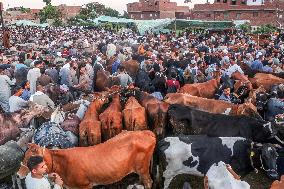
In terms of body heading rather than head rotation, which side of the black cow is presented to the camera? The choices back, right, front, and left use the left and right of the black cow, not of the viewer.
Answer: right

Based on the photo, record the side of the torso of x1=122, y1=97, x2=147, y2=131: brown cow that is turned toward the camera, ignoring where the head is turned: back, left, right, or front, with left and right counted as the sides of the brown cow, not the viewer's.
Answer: back

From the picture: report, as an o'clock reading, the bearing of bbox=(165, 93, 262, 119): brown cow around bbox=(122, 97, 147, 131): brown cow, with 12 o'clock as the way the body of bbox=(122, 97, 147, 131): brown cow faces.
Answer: bbox=(165, 93, 262, 119): brown cow is roughly at 2 o'clock from bbox=(122, 97, 147, 131): brown cow.

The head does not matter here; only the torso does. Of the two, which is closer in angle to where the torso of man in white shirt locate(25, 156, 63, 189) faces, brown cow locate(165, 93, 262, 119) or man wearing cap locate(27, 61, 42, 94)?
the brown cow

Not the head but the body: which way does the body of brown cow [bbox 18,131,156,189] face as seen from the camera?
to the viewer's left

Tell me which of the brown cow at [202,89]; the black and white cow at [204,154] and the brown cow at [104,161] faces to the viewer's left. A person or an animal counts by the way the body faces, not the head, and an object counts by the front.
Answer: the brown cow at [104,161]

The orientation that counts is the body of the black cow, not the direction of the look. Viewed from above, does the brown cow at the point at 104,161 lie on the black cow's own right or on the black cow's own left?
on the black cow's own right

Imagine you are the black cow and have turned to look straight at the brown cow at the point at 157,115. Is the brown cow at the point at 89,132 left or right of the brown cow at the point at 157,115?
left

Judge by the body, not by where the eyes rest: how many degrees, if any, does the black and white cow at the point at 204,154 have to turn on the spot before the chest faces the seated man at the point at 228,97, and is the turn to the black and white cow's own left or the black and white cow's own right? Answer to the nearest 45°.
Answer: approximately 90° to the black and white cow's own left

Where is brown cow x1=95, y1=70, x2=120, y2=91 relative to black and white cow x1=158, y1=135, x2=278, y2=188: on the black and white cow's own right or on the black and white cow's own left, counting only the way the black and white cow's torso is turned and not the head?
on the black and white cow's own left

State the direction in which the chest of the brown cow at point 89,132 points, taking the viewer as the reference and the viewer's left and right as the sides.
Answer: facing away from the viewer and to the right of the viewer

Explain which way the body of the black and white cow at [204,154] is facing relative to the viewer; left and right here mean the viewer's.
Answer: facing to the right of the viewer

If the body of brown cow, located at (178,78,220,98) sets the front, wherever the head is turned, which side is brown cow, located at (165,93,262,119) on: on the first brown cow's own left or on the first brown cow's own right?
on the first brown cow's own right
